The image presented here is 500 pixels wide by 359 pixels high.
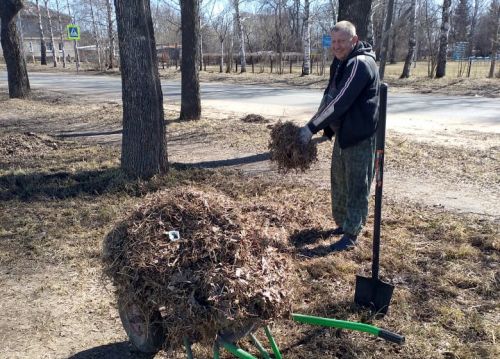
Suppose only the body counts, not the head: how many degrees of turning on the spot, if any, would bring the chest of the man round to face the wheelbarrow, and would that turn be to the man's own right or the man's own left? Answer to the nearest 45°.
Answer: approximately 90° to the man's own left

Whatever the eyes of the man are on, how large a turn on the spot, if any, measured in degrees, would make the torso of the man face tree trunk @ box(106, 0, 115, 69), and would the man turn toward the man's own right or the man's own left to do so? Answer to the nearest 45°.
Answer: approximately 45° to the man's own right

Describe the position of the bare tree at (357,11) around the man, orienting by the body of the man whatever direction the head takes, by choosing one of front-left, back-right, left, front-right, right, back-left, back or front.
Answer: right

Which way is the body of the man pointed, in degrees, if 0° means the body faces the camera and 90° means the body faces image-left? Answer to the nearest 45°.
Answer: approximately 90°

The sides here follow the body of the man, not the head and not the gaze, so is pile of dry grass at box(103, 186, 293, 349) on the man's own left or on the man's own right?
on the man's own left
